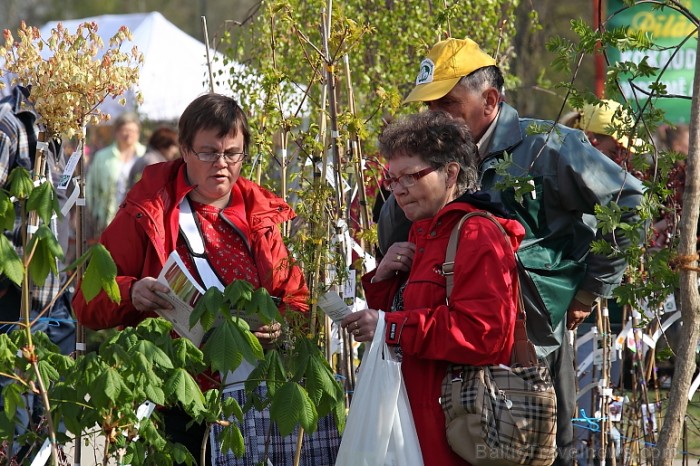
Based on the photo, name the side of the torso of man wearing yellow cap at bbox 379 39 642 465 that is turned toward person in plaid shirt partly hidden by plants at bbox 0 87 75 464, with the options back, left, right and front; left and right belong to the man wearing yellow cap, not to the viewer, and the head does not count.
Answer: front

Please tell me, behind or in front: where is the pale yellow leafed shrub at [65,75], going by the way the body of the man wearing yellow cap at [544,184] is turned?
in front

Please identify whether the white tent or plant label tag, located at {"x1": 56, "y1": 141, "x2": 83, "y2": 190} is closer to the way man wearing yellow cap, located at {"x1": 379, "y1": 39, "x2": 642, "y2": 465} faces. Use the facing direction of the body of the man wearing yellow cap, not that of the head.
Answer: the plant label tag

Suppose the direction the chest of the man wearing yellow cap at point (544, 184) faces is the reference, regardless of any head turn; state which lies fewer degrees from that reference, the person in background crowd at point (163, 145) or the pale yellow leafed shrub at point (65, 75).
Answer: the pale yellow leafed shrub

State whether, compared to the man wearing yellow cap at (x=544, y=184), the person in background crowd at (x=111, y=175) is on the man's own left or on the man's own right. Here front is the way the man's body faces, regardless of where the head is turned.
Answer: on the man's own right

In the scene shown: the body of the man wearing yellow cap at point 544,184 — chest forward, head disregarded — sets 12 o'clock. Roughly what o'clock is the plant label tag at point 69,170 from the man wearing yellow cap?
The plant label tag is roughly at 12 o'clock from the man wearing yellow cap.

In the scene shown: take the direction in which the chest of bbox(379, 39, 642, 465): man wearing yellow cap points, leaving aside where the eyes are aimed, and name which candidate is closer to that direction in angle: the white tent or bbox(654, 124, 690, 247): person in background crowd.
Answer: the white tent

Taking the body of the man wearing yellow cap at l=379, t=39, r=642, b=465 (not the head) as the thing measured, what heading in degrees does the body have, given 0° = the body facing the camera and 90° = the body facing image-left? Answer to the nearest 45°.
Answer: approximately 90°

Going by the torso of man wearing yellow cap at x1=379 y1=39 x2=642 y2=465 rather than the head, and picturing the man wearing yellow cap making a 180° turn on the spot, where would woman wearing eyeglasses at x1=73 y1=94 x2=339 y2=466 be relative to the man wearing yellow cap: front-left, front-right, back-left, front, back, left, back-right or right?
back
